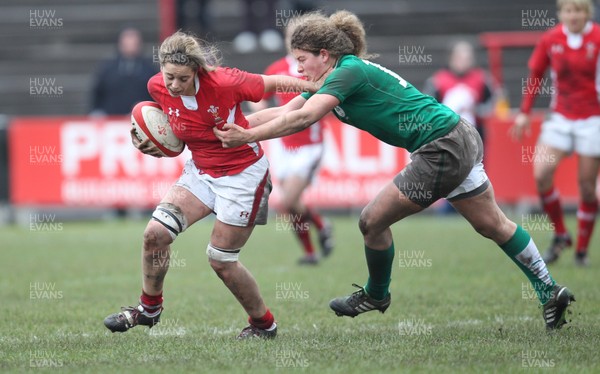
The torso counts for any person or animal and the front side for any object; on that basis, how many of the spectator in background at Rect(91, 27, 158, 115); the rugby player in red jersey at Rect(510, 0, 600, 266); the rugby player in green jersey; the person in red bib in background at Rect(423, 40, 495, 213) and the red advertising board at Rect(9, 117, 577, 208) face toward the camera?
4

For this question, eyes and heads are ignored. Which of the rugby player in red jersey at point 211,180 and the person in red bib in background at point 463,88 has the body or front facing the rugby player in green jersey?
the person in red bib in background

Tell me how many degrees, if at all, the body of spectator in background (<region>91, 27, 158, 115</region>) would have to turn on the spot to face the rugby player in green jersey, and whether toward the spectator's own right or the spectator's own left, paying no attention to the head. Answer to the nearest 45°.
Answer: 0° — they already face them

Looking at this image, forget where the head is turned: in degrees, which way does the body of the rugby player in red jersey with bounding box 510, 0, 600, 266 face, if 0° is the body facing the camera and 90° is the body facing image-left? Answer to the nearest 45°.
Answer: approximately 0°

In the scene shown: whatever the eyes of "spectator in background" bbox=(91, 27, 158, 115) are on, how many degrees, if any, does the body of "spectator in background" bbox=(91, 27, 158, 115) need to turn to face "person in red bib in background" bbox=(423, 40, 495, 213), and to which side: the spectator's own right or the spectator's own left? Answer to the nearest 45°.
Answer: approximately 90° to the spectator's own left

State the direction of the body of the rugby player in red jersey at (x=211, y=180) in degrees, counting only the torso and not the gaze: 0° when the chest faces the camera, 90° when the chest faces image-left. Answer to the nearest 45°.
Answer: approximately 45°

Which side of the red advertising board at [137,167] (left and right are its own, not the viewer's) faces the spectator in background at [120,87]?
back

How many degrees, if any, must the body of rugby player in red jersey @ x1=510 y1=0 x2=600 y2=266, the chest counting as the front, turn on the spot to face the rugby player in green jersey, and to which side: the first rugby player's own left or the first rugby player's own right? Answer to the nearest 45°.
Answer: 0° — they already face them

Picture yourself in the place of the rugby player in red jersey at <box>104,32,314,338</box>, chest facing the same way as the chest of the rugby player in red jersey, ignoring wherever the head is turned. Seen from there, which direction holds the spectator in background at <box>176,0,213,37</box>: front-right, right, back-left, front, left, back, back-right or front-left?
back-right

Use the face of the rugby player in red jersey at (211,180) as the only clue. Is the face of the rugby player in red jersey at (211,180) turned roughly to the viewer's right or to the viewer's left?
to the viewer's left

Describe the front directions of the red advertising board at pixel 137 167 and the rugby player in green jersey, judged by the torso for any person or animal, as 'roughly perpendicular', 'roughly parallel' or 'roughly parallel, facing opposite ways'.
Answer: roughly perpendicular

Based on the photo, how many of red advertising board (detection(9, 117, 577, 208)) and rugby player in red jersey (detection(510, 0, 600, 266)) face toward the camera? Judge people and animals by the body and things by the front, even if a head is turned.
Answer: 2
